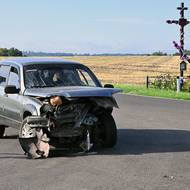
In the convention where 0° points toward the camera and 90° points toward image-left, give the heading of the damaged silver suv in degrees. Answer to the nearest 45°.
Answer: approximately 315°
